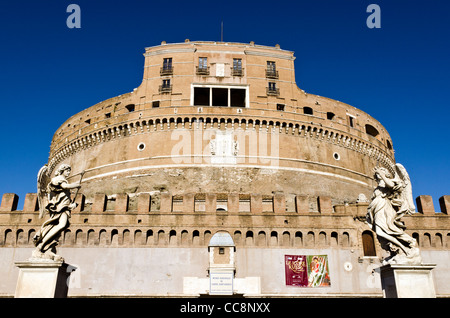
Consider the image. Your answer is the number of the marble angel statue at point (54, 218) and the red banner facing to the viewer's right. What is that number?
1

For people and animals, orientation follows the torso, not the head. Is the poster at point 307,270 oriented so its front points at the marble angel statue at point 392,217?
yes

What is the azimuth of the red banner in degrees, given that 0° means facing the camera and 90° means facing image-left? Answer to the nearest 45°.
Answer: approximately 0°

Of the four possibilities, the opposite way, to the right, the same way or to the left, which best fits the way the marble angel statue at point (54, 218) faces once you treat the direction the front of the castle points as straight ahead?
to the left

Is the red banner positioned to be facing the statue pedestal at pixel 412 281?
yes

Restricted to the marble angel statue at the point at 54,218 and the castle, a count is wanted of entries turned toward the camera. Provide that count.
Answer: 1

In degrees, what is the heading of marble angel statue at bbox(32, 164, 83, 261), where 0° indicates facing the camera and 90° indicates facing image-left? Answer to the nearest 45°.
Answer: approximately 270°
